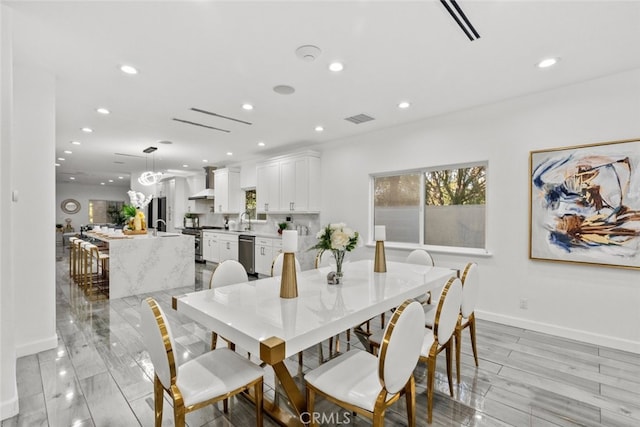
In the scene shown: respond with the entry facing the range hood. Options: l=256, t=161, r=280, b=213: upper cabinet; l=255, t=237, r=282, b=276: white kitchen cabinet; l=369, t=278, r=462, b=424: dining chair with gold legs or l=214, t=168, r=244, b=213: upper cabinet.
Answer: the dining chair with gold legs

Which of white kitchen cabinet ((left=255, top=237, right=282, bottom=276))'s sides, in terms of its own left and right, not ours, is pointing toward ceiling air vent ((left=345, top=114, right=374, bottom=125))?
left

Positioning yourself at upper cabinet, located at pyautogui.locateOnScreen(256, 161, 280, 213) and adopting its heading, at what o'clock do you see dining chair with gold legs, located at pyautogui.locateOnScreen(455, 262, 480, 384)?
The dining chair with gold legs is roughly at 10 o'clock from the upper cabinet.

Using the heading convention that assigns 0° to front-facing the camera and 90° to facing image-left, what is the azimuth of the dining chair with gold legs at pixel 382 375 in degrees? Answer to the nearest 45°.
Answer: approximately 135°

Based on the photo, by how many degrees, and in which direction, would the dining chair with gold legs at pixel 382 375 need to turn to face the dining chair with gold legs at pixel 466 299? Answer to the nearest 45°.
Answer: approximately 90° to its right

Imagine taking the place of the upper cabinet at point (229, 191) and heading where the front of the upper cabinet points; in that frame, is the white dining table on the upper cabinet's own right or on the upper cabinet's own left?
on the upper cabinet's own left

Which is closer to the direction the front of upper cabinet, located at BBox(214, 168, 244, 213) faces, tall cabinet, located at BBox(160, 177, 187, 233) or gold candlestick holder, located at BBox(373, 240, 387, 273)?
the gold candlestick holder

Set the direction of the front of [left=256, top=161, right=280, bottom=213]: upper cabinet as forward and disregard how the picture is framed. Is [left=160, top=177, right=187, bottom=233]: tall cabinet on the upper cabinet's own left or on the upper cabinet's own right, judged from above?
on the upper cabinet's own right

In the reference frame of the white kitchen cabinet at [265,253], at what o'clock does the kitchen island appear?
The kitchen island is roughly at 1 o'clock from the white kitchen cabinet.

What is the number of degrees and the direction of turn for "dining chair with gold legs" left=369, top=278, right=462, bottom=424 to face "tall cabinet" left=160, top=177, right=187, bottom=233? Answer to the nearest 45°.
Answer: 0° — it already faces it

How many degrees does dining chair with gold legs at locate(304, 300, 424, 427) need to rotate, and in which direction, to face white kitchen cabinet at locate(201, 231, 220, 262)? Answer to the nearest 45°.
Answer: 0° — it already faces it
